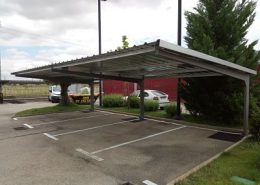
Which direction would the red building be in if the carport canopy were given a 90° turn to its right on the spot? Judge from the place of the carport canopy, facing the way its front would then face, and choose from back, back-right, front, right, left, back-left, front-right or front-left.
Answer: front-right

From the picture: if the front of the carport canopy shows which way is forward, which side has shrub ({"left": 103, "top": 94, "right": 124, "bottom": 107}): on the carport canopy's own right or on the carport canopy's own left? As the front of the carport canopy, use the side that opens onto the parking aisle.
on the carport canopy's own right

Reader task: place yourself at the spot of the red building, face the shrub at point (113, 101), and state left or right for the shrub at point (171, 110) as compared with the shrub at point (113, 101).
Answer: left

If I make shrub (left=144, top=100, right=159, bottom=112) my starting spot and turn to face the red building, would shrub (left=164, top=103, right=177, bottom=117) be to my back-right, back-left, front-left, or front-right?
back-right

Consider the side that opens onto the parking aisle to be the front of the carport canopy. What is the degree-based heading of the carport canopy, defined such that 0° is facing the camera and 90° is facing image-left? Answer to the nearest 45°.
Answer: approximately 45°

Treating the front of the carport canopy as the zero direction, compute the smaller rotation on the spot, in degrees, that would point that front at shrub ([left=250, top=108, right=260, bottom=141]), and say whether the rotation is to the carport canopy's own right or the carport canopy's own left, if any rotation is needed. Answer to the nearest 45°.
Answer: approximately 135° to the carport canopy's own left

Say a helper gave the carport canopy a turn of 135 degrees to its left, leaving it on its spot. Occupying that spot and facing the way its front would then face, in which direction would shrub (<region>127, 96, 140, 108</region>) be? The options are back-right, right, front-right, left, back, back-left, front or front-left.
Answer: left
